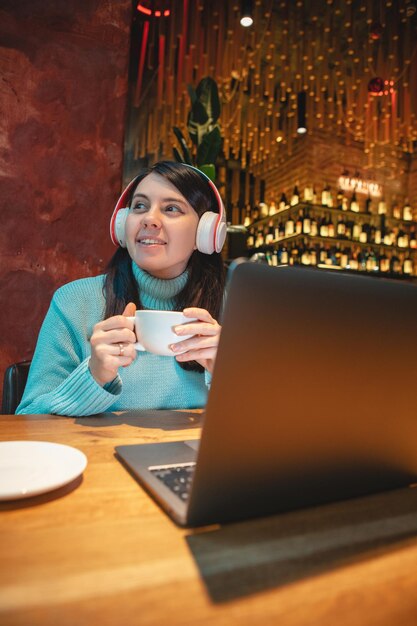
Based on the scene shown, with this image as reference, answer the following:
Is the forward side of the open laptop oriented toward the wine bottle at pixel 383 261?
no

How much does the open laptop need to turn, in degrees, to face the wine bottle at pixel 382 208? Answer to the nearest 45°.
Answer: approximately 45° to its right

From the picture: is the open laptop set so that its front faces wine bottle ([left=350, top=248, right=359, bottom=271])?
no

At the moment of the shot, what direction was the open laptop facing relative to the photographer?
facing away from the viewer and to the left of the viewer

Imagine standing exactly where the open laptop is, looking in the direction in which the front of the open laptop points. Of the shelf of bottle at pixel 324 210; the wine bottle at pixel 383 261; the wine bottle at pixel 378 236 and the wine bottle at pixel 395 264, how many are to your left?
0

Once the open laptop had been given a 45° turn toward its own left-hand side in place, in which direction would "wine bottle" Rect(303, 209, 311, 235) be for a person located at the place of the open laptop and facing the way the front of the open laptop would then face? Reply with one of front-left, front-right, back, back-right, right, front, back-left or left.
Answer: right

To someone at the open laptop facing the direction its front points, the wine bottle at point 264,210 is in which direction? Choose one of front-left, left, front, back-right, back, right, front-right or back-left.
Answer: front-right

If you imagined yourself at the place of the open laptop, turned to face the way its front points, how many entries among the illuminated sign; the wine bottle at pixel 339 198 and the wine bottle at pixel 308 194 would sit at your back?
0

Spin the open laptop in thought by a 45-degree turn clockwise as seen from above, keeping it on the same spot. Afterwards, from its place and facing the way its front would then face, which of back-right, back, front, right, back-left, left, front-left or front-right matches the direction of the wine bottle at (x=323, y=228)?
front

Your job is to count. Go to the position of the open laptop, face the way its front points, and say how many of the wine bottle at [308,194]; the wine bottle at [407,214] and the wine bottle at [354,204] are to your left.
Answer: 0

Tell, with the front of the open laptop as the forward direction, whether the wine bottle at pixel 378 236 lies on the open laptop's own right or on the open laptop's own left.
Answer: on the open laptop's own right

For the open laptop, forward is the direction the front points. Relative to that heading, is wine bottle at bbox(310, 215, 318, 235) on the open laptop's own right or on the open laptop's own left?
on the open laptop's own right

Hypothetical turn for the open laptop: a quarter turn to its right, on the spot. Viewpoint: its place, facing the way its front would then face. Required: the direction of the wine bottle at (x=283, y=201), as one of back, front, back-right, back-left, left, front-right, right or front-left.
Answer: front-left

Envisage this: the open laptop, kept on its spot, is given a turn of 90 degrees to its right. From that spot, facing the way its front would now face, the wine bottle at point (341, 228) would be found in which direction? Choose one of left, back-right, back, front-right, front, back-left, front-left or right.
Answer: front-left
